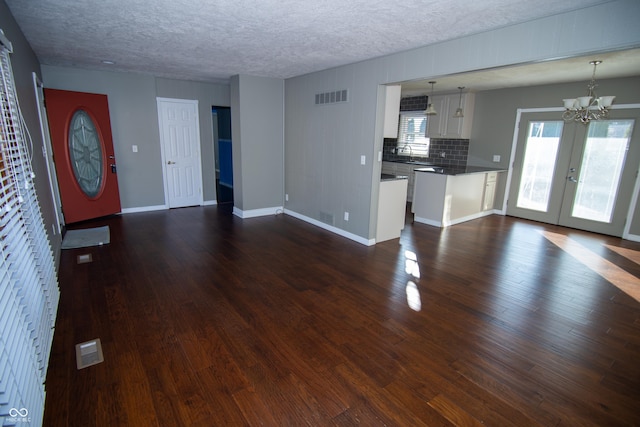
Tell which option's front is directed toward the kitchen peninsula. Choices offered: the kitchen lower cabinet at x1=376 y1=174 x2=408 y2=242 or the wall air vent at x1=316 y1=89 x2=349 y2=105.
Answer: the kitchen lower cabinet

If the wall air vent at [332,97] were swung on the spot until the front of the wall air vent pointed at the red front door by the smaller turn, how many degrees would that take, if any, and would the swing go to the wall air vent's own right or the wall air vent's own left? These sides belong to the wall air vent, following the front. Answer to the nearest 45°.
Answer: approximately 45° to the wall air vent's own right

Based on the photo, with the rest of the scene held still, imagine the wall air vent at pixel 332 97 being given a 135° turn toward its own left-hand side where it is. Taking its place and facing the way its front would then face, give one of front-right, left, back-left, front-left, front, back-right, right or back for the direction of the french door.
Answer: front

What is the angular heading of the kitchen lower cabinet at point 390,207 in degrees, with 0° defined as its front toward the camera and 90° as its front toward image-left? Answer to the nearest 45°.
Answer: approximately 225°

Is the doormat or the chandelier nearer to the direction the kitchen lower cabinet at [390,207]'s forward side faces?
the chandelier

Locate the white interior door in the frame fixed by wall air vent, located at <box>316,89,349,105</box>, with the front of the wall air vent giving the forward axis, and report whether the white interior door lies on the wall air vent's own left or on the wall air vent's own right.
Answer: on the wall air vent's own right

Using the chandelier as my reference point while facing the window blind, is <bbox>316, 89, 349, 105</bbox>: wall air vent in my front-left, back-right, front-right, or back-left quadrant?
front-right

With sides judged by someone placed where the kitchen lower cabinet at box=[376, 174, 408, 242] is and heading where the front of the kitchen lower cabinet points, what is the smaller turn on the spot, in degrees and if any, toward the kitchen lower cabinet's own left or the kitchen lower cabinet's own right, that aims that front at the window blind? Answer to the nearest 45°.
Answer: approximately 180°

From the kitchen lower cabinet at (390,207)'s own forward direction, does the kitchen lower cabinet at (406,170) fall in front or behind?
in front

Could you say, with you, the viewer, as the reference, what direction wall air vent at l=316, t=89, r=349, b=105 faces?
facing the viewer and to the left of the viewer

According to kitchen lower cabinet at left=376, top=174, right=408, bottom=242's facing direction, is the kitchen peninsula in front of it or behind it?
in front

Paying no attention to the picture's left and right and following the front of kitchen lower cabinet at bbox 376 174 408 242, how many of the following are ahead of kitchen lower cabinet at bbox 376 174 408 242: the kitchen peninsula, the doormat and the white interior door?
1

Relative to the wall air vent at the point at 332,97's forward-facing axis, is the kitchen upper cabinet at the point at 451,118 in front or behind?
behind

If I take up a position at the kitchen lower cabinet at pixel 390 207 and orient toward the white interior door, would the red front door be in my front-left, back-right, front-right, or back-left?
front-left

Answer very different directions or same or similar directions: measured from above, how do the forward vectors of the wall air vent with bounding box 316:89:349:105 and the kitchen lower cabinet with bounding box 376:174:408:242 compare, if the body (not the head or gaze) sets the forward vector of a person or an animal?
very different directions

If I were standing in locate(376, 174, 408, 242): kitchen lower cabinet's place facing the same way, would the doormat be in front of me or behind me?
behind

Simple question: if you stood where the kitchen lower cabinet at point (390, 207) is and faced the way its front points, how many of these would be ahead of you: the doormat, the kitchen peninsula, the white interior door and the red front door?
1
